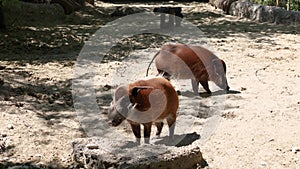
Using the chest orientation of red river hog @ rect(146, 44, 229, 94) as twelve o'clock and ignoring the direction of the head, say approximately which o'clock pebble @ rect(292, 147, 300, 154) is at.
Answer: The pebble is roughly at 2 o'clock from the red river hog.

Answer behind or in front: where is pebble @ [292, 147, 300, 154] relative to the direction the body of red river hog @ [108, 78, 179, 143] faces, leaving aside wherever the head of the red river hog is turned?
behind

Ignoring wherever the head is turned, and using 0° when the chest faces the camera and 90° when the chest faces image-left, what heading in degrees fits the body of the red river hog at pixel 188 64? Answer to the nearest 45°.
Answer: approximately 270°

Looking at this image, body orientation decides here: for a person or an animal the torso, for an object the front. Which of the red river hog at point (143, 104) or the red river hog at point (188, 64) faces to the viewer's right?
the red river hog at point (188, 64)

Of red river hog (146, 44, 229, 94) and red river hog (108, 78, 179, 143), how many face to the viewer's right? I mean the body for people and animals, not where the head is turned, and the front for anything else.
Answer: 1

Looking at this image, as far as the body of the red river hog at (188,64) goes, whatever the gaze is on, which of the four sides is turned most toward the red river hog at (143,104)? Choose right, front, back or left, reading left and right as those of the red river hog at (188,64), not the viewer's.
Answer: right

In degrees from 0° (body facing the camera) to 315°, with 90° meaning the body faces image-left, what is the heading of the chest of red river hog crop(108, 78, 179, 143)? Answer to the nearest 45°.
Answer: approximately 45°
